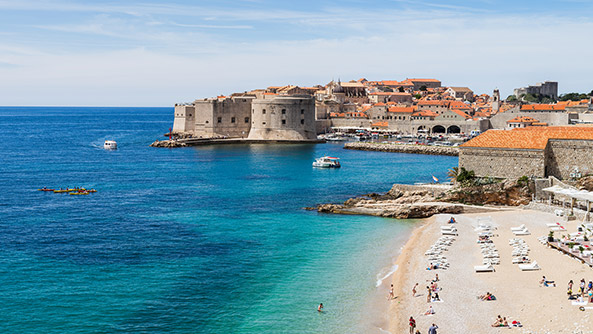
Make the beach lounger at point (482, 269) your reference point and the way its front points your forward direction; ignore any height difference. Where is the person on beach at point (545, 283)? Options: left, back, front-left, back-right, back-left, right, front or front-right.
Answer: back-left

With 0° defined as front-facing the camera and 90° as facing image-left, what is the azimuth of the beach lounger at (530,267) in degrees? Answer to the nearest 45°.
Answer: approximately 90°

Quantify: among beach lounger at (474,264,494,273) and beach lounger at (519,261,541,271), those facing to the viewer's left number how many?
2

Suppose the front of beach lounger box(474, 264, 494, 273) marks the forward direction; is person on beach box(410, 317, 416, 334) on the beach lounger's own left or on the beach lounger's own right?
on the beach lounger's own left

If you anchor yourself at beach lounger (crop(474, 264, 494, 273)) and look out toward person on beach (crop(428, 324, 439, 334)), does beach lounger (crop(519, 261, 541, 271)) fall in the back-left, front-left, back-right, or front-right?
back-left

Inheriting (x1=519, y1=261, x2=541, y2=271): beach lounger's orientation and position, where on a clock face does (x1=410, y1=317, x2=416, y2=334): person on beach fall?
The person on beach is roughly at 10 o'clock from the beach lounger.

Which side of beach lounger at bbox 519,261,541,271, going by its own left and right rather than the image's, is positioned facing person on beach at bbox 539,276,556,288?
left

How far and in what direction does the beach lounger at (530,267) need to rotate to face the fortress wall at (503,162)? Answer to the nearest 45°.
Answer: approximately 90° to its right

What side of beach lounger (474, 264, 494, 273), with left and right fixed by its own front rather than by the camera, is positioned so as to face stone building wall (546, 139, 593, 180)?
right

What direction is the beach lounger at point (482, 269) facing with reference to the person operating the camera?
facing to the left of the viewer
